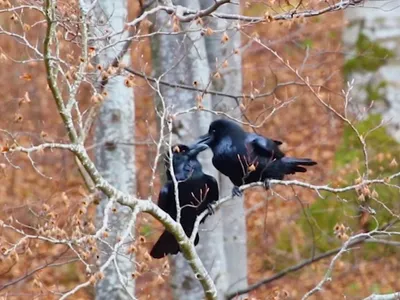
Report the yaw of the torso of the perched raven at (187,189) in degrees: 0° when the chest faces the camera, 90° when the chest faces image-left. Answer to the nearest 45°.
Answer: approximately 315°

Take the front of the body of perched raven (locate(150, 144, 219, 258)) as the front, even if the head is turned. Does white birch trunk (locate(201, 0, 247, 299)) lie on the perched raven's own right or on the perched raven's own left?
on the perched raven's own left

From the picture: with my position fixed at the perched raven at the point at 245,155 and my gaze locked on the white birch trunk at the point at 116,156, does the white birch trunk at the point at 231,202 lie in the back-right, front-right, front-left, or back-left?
front-right

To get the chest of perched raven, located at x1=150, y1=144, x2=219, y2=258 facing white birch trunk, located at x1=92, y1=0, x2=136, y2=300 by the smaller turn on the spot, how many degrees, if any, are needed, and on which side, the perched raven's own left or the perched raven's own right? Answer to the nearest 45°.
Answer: approximately 180°
